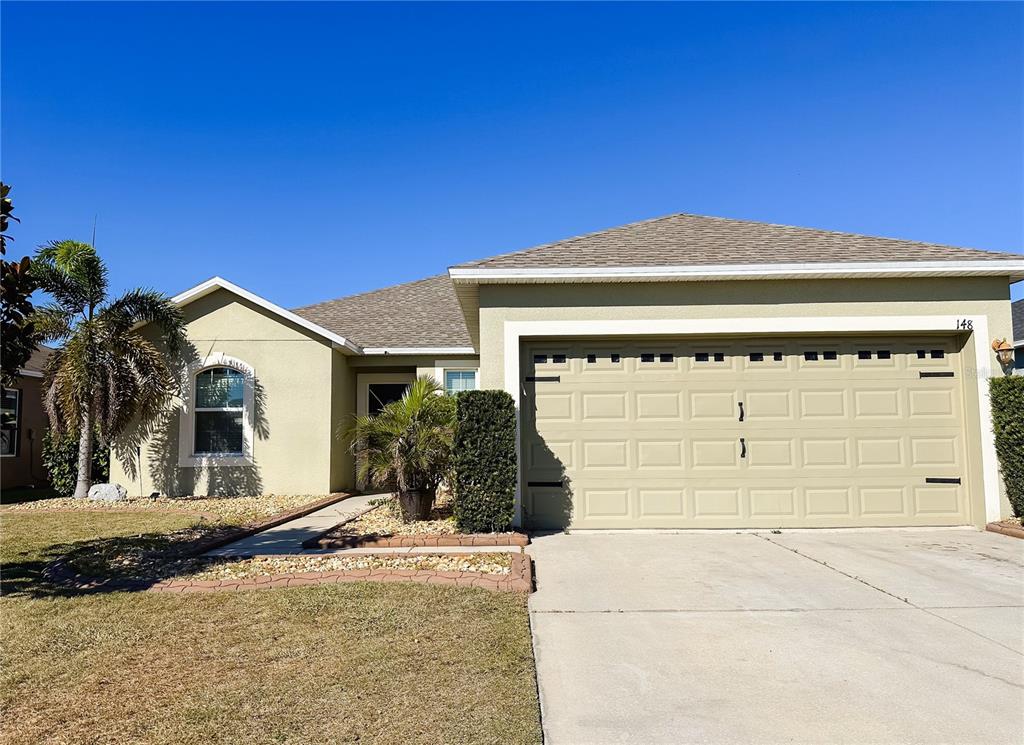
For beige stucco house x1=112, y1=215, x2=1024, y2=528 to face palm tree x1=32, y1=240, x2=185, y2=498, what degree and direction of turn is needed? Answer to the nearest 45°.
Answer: approximately 90° to its right

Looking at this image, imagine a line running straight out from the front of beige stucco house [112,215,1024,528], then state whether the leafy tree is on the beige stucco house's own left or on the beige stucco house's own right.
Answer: on the beige stucco house's own right

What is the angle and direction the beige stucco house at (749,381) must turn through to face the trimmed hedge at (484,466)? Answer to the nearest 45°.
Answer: approximately 90° to its right

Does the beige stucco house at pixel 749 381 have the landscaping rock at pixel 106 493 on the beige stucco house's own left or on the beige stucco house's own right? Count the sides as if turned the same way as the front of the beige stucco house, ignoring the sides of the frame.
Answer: on the beige stucco house's own right

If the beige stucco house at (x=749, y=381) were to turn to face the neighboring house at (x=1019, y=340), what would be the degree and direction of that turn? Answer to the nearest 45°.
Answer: approximately 135° to its left

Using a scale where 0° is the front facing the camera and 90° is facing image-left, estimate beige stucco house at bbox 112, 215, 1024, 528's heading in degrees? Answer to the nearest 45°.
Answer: approximately 0°

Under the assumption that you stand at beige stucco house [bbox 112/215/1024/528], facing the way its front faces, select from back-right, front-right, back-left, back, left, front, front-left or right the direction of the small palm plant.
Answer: right
